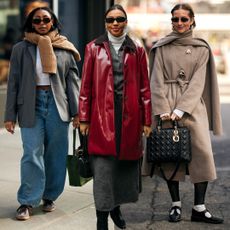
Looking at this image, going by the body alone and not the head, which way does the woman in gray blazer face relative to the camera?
toward the camera

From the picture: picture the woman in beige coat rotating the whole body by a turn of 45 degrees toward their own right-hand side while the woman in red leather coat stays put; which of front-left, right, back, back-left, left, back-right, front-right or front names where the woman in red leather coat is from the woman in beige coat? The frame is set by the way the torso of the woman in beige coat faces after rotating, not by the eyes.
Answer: front

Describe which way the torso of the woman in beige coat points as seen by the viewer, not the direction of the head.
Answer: toward the camera

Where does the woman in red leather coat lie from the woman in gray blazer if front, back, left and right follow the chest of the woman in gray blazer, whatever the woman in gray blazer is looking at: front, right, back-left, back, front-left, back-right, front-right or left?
front-left

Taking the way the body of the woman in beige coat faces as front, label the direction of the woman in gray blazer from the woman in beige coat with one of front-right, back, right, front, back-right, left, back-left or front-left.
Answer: right

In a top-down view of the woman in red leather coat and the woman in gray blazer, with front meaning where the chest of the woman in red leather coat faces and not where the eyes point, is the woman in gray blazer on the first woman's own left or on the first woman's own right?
on the first woman's own right

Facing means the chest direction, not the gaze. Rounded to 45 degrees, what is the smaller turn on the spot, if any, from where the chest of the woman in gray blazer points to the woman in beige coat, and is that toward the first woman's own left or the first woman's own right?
approximately 90° to the first woman's own left

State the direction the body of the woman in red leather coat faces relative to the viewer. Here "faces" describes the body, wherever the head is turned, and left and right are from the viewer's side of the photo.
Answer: facing the viewer
